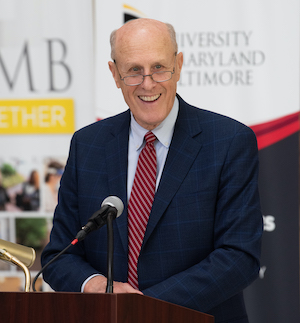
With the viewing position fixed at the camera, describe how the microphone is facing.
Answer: facing away from the viewer and to the right of the viewer

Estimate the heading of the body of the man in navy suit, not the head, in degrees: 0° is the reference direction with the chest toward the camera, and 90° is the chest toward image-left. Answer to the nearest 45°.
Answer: approximately 45°

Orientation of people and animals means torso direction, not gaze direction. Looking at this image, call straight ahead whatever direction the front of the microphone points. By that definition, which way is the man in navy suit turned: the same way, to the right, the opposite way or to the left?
the opposite way

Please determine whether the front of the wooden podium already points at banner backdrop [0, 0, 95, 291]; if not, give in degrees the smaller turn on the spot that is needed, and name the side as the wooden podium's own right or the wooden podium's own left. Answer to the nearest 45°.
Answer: approximately 135° to the wooden podium's own right

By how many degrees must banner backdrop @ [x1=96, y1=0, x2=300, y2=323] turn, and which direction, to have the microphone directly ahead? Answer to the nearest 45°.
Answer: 0° — it already faces it

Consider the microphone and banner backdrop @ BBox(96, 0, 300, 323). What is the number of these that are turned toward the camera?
1

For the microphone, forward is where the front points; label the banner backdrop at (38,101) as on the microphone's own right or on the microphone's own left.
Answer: on the microphone's own left

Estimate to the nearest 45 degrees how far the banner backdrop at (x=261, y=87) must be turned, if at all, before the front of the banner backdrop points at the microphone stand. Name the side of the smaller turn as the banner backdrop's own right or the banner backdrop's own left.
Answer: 0° — it already faces it

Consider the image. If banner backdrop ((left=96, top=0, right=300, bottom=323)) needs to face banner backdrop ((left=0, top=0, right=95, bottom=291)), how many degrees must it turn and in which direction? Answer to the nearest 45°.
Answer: approximately 90° to its right

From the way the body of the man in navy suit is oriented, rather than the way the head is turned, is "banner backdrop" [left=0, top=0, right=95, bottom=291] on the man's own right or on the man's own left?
on the man's own right
